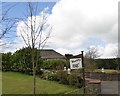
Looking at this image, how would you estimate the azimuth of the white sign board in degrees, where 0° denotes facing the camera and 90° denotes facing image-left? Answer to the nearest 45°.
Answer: approximately 0°
